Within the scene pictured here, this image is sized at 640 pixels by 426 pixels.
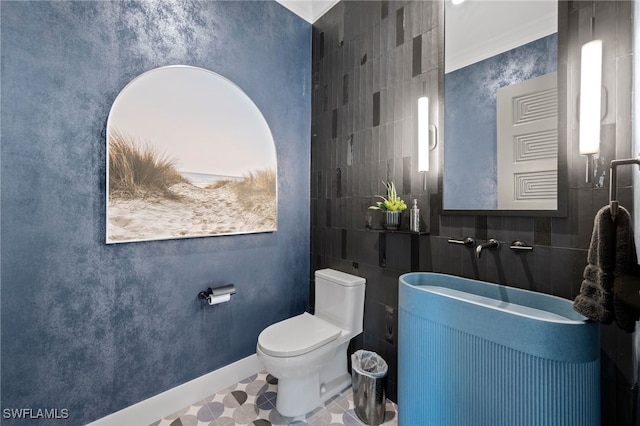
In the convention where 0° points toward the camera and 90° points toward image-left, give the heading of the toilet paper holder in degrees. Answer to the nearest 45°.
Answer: approximately 315°

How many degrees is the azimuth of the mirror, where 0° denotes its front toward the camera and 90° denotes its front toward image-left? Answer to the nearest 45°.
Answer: approximately 0°

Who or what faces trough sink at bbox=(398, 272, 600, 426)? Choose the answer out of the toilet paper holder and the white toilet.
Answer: the toilet paper holder

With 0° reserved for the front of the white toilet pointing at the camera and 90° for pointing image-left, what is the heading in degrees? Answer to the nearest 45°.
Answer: approximately 45°

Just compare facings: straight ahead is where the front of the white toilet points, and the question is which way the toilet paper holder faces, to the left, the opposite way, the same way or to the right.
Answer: to the left

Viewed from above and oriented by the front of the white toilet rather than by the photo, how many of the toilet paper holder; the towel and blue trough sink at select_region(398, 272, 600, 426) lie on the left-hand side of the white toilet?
2
